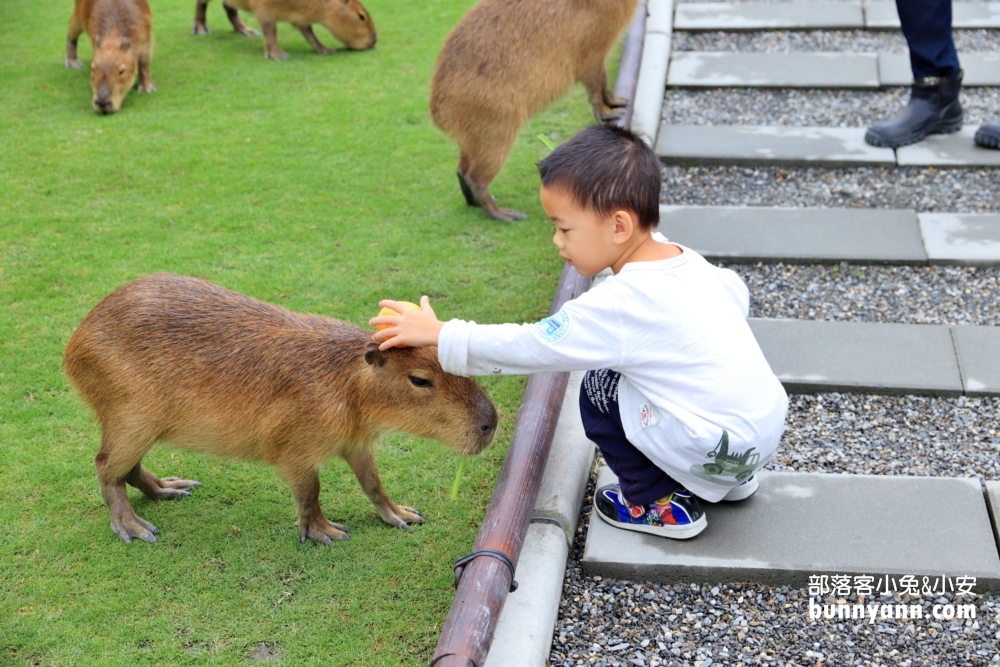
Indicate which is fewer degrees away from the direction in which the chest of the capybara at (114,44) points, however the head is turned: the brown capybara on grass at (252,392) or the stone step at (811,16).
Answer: the brown capybara on grass

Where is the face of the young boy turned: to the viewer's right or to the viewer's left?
to the viewer's left

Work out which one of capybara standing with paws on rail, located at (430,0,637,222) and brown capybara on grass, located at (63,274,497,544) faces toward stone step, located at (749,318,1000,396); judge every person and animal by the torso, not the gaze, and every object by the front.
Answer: the brown capybara on grass

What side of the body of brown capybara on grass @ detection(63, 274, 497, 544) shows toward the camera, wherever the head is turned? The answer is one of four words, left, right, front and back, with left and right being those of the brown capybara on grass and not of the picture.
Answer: right

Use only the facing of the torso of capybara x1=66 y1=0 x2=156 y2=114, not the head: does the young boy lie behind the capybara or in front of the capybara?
in front

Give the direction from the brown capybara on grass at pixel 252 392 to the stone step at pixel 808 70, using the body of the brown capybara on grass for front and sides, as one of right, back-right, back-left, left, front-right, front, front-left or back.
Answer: front-left

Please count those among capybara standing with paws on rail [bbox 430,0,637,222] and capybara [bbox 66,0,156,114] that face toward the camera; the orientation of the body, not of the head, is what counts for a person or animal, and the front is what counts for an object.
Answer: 1

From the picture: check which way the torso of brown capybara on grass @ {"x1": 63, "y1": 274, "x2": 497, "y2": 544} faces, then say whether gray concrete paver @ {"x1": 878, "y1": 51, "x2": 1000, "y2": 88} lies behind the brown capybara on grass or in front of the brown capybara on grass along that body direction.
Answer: in front

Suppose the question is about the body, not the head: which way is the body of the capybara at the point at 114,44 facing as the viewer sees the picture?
toward the camera

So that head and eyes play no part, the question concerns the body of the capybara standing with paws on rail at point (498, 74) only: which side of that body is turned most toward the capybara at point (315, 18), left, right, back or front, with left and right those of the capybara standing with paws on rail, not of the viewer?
left

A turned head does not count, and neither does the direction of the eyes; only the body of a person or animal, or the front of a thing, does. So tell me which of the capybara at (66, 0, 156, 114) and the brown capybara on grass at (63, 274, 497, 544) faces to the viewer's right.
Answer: the brown capybara on grass

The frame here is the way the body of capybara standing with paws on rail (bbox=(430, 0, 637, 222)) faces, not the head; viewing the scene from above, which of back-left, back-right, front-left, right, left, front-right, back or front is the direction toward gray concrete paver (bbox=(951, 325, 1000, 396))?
right

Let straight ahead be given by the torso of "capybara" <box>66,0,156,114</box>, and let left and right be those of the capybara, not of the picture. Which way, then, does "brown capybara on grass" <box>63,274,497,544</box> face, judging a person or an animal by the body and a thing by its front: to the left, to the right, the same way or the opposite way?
to the left

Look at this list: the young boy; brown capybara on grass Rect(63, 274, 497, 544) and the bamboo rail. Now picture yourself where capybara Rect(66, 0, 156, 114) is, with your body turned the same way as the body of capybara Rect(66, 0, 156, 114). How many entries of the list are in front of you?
3

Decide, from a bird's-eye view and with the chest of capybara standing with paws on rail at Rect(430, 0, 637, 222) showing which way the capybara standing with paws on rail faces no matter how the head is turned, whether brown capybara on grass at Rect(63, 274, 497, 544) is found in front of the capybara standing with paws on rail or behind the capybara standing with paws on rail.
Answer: behind
